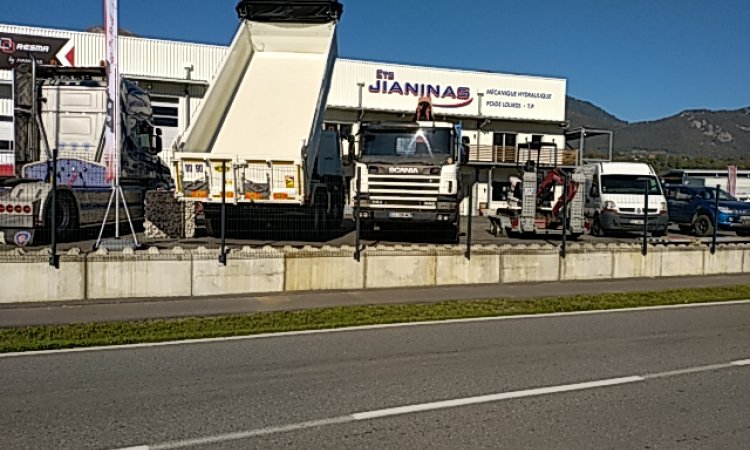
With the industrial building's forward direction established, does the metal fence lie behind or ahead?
ahead

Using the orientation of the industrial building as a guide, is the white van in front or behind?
in front

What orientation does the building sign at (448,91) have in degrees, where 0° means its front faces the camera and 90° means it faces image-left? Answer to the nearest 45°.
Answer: approximately 0°

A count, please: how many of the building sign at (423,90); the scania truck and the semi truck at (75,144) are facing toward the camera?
2

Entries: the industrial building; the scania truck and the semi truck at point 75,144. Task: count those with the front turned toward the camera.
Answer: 2

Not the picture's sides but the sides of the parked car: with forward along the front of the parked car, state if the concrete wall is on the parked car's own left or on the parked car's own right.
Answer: on the parked car's own right

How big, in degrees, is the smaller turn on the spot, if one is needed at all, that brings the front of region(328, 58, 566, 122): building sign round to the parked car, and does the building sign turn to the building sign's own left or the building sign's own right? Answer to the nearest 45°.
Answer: approximately 45° to the building sign's own left

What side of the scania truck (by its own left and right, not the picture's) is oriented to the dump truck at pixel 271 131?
right
